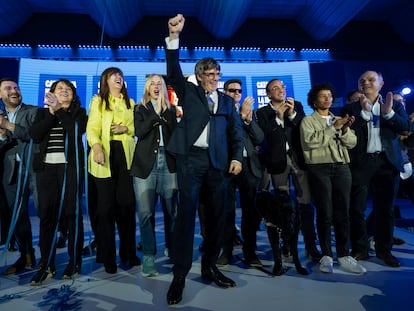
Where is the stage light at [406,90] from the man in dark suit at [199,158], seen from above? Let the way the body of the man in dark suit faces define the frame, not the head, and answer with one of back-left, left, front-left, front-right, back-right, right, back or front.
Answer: left

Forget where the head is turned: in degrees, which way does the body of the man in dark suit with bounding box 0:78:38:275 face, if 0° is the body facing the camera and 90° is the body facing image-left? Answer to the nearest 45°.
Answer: approximately 45°

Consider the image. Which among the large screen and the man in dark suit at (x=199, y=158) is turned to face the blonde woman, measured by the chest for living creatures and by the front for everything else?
the large screen

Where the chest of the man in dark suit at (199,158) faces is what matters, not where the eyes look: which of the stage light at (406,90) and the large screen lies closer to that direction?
the stage light

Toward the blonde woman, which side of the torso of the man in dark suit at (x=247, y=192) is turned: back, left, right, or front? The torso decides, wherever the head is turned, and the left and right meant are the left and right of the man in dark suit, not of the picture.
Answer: right

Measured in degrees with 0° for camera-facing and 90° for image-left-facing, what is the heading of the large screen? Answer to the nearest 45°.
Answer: approximately 0°

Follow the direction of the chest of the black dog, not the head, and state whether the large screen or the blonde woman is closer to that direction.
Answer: the blonde woman

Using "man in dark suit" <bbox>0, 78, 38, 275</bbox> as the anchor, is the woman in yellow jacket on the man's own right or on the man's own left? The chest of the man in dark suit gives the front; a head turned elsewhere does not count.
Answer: on the man's own left

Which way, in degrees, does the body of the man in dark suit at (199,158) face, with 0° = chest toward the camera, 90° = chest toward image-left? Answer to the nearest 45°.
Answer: approximately 315°
